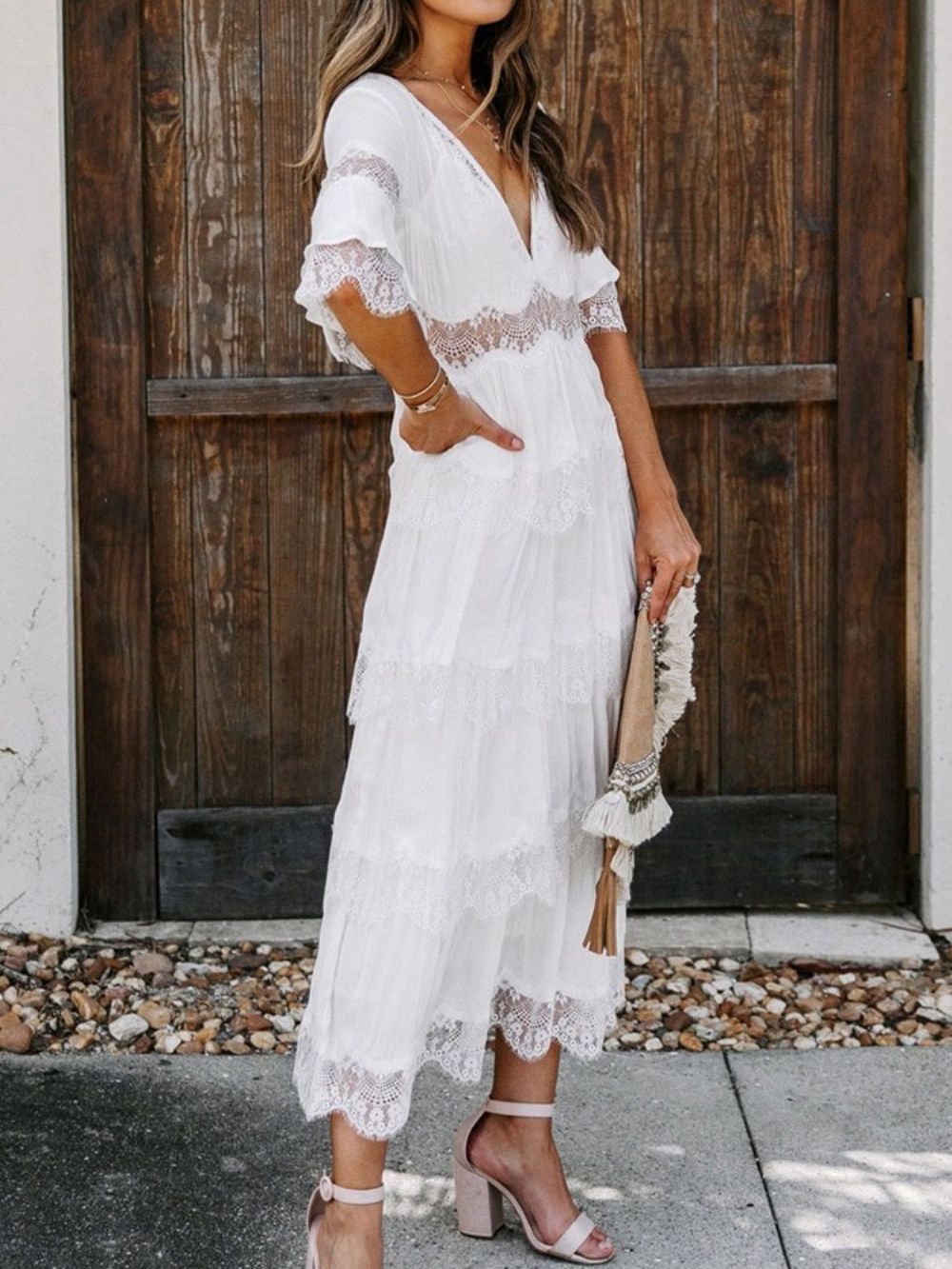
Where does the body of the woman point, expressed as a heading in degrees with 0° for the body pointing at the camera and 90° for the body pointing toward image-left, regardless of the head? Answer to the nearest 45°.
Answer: approximately 315°

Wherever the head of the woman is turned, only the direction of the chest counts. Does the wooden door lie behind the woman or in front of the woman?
behind
